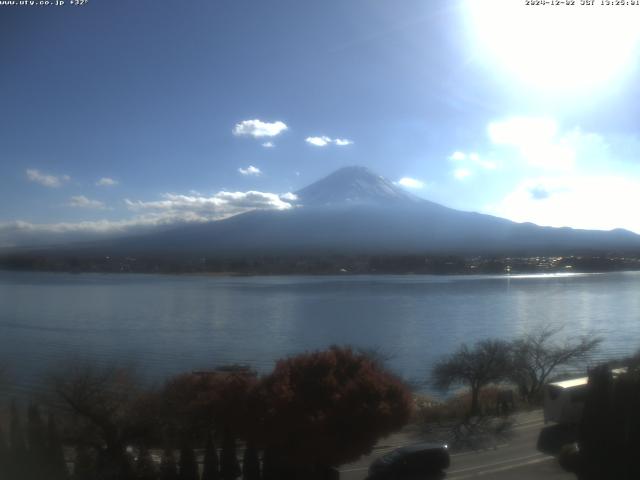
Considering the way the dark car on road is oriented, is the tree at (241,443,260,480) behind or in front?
in front

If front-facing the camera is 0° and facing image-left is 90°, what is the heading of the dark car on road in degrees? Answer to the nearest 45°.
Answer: approximately 90°

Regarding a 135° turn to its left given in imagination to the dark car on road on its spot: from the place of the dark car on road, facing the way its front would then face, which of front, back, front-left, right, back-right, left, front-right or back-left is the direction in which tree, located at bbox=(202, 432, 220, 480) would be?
back-right

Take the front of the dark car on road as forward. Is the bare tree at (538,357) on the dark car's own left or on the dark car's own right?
on the dark car's own right

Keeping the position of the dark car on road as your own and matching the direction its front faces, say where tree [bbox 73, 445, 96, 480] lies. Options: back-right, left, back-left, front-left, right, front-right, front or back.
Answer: front

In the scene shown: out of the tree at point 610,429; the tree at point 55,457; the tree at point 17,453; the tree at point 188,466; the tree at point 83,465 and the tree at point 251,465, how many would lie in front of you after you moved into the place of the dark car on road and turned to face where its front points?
5

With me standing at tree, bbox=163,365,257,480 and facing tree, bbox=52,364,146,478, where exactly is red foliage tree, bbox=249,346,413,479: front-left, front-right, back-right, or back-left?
back-left

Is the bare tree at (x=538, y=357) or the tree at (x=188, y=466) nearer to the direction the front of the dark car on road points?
the tree

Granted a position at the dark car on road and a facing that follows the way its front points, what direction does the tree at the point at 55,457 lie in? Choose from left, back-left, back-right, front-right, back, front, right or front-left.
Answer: front

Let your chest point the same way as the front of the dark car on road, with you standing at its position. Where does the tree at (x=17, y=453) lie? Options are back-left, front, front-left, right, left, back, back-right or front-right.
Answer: front

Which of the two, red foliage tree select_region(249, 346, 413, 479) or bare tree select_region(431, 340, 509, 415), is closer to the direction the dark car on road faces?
the red foliage tree

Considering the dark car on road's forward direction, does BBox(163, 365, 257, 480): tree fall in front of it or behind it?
in front

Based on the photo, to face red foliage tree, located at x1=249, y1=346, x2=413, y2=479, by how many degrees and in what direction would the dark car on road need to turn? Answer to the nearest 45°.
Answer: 0° — it already faces it
